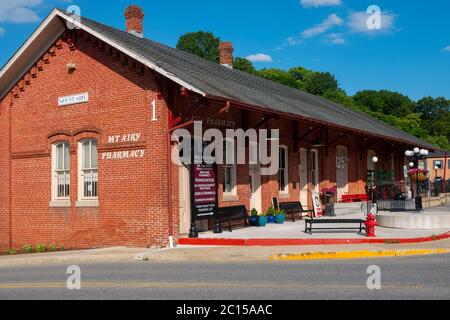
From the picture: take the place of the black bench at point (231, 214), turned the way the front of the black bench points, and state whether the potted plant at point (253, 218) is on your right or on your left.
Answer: on your left

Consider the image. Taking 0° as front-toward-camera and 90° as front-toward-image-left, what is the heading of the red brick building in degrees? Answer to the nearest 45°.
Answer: approximately 315°

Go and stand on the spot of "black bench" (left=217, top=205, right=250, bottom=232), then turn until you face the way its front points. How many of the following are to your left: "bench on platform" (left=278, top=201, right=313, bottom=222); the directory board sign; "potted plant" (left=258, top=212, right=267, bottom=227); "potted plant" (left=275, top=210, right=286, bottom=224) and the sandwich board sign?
4

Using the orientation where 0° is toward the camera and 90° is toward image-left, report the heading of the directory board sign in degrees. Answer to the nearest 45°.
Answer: approximately 0°

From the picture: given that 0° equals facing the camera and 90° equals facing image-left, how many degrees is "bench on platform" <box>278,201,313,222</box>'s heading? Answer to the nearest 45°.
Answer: approximately 315°

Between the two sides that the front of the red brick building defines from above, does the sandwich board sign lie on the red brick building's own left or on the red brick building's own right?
on the red brick building's own left

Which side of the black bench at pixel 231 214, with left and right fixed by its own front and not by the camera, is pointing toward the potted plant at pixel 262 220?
left

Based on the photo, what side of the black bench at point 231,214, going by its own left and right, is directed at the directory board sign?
right

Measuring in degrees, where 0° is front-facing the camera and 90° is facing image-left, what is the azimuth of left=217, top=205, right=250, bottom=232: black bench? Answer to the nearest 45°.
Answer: approximately 315°

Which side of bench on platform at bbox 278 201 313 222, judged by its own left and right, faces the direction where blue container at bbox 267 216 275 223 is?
right
